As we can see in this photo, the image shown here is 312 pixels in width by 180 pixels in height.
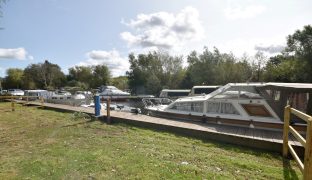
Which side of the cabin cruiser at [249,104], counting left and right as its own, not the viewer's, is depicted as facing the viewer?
left

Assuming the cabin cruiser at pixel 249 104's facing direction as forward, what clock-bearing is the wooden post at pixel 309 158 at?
The wooden post is roughly at 9 o'clock from the cabin cruiser.

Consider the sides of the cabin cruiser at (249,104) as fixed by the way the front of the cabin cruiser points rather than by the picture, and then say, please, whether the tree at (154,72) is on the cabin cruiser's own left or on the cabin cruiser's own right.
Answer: on the cabin cruiser's own right

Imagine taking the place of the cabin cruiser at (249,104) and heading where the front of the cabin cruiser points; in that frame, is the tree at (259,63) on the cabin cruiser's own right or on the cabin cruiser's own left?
on the cabin cruiser's own right

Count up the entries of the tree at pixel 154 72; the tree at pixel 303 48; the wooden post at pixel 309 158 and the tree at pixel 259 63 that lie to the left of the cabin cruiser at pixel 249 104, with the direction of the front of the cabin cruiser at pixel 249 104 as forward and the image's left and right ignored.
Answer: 1

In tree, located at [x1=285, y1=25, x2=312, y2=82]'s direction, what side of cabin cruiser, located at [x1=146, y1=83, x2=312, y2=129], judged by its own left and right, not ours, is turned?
right

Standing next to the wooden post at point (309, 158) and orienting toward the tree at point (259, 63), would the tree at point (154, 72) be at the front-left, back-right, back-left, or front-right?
front-left
